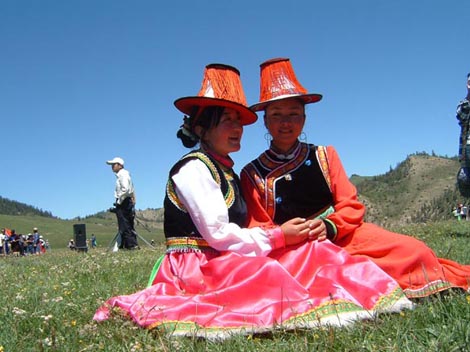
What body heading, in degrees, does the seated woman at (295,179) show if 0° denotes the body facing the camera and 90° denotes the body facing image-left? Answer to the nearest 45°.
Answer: approximately 0°

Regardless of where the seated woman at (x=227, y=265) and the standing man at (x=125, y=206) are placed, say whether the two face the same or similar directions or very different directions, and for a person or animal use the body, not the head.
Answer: very different directions

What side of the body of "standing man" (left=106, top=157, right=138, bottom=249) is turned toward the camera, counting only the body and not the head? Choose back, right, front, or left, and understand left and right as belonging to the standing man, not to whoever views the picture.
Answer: left

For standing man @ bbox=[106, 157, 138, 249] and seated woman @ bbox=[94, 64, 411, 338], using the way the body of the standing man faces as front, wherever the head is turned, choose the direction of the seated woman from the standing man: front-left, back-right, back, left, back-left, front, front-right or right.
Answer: left
